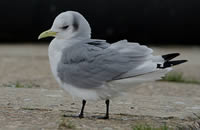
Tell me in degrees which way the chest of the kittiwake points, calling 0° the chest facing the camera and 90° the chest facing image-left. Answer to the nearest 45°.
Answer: approximately 90°
